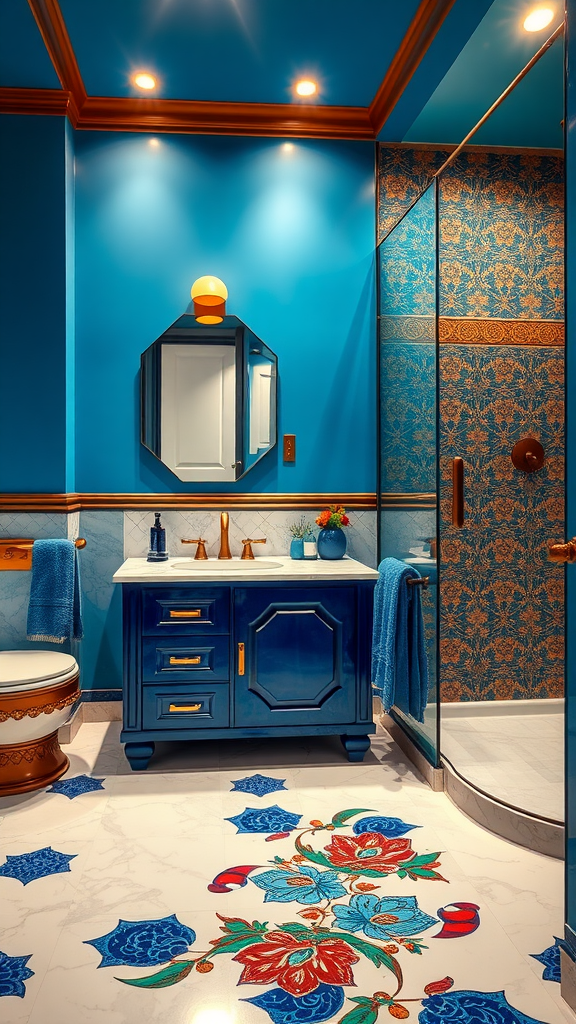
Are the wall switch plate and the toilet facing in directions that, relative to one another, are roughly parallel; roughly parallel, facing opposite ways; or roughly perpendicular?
roughly perpendicular

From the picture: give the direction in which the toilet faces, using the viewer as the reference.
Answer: facing to the right of the viewer

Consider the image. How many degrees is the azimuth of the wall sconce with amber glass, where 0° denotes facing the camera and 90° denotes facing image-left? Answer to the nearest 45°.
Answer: approximately 0°

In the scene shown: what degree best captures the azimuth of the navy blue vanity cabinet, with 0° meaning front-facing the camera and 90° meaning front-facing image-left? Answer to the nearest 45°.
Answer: approximately 0°

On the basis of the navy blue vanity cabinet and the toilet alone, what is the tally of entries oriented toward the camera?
1
